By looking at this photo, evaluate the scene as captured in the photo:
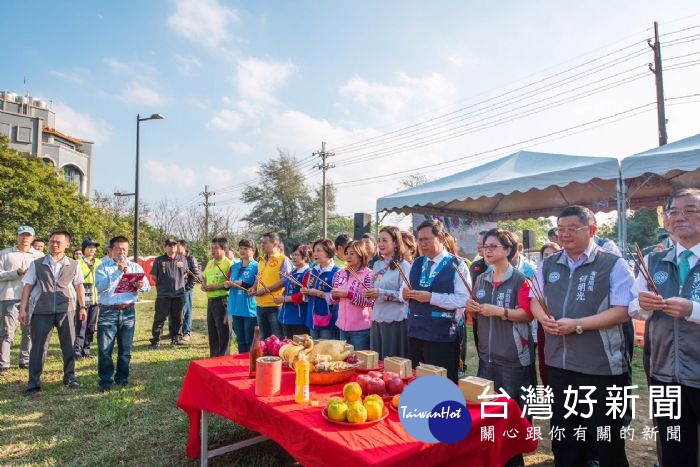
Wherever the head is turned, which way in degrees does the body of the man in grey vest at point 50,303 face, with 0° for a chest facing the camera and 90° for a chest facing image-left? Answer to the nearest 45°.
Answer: approximately 0°

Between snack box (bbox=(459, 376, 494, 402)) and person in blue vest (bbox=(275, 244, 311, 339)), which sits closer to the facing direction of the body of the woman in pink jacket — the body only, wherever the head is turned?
the snack box

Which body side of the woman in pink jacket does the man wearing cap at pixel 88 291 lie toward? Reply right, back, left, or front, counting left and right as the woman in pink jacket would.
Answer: right

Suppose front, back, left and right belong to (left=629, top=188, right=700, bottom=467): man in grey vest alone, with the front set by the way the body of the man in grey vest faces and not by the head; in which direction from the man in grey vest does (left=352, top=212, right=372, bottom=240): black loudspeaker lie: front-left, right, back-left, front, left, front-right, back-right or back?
right

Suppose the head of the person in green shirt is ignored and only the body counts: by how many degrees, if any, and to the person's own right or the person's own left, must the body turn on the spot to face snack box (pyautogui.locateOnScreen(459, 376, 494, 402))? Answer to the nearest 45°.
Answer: approximately 45° to the person's own left

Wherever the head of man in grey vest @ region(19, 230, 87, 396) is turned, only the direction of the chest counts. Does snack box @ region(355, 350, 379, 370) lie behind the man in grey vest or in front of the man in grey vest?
in front

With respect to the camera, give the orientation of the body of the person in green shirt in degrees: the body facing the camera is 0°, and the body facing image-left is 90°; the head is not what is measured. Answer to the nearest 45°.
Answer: approximately 45°
